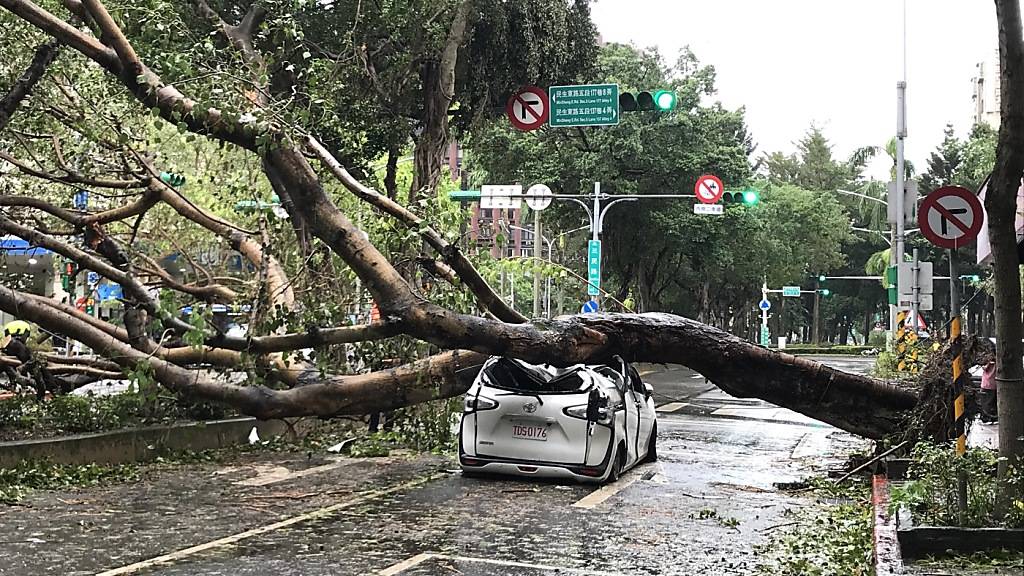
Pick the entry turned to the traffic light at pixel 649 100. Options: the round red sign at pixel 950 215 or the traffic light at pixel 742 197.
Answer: the traffic light at pixel 742 197

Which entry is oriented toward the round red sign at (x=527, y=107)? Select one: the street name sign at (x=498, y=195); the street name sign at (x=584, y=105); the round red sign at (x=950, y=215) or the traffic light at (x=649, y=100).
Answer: the street name sign at (x=498, y=195)

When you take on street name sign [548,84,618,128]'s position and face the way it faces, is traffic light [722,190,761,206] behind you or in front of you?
behind
